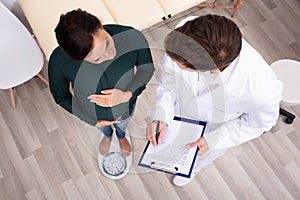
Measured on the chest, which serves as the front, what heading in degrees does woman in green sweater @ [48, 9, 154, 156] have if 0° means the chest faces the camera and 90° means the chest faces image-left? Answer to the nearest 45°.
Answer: approximately 0°

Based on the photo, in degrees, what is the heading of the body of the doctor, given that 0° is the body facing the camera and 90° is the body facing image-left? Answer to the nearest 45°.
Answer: approximately 45°

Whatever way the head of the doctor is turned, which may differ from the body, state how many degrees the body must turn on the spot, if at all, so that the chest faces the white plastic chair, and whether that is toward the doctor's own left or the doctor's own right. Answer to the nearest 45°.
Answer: approximately 90° to the doctor's own right
